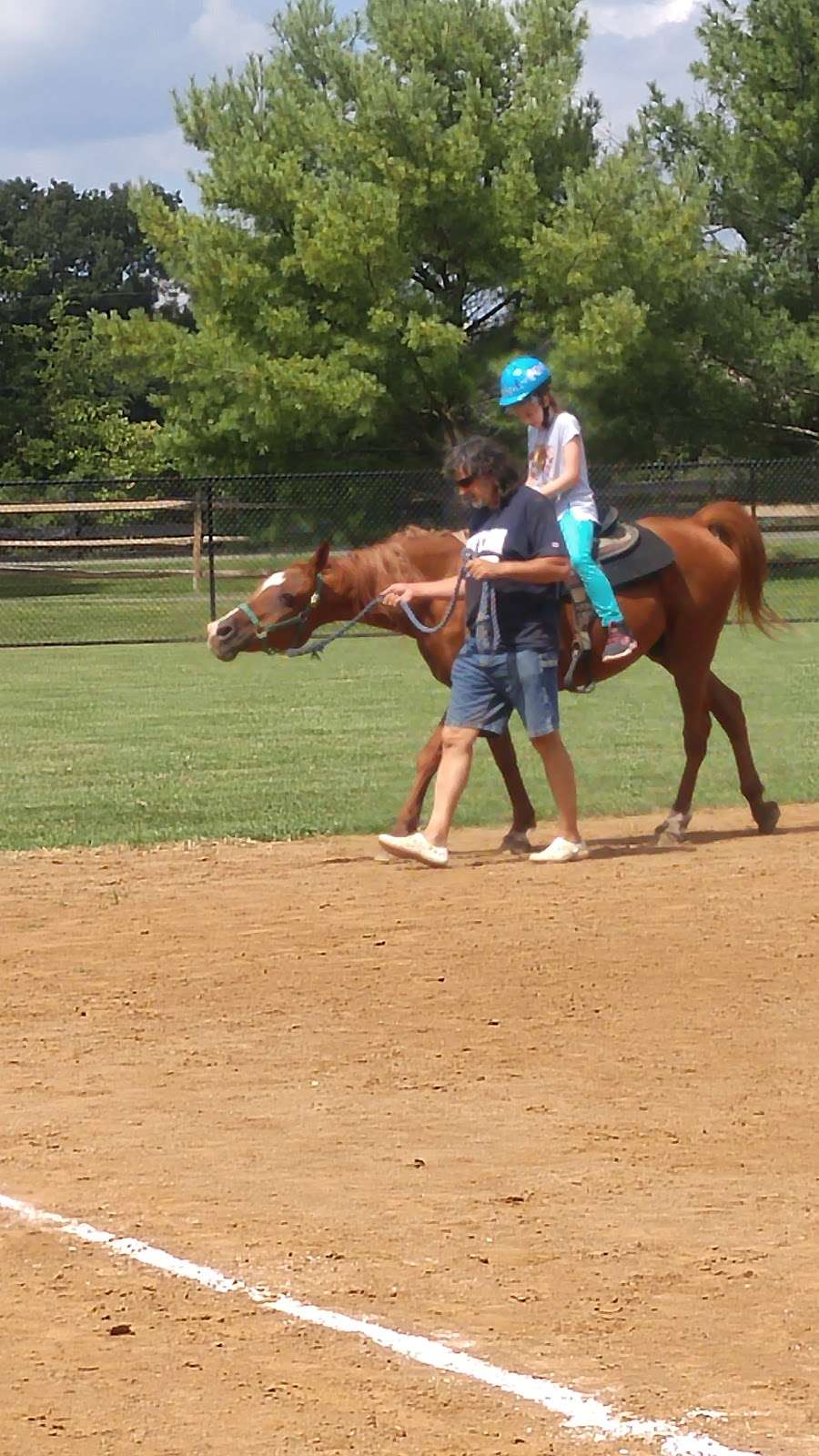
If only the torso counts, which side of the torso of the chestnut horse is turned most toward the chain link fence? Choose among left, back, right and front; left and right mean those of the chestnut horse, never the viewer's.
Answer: right

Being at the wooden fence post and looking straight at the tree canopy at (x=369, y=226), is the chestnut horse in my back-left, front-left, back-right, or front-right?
back-right

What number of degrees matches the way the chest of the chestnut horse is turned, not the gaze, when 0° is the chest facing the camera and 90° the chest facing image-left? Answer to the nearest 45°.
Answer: approximately 90°

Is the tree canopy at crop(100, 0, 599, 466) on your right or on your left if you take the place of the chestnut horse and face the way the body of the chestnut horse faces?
on your right

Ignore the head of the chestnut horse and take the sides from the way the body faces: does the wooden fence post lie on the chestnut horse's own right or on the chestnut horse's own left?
on the chestnut horse's own right
